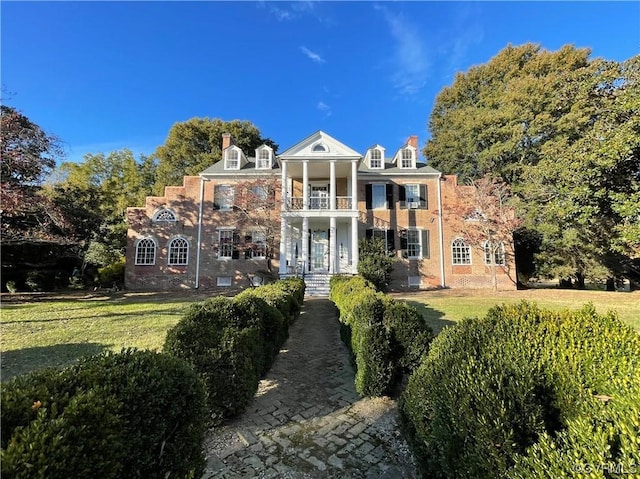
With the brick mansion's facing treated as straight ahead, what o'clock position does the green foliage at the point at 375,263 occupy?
The green foliage is roughly at 10 o'clock from the brick mansion.

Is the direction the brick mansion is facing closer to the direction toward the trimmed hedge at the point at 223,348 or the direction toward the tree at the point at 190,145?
the trimmed hedge

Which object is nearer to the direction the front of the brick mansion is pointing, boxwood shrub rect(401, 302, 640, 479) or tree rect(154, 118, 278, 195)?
the boxwood shrub

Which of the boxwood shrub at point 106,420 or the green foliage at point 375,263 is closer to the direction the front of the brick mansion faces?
the boxwood shrub

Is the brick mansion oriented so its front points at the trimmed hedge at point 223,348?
yes

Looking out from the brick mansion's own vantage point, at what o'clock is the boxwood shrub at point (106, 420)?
The boxwood shrub is roughly at 12 o'clock from the brick mansion.

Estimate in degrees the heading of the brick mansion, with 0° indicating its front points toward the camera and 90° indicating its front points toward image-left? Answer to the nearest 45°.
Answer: approximately 0°

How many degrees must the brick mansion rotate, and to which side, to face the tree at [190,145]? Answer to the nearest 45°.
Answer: approximately 135° to its right

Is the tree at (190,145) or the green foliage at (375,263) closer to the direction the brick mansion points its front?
the green foliage

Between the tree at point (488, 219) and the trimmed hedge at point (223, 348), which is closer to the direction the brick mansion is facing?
the trimmed hedge

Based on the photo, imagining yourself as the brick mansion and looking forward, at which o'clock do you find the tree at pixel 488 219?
The tree is roughly at 9 o'clock from the brick mansion.
